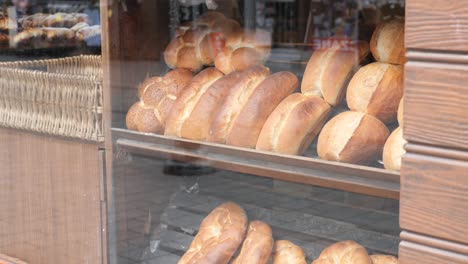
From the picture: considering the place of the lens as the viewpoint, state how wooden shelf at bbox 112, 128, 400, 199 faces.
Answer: facing the viewer and to the left of the viewer

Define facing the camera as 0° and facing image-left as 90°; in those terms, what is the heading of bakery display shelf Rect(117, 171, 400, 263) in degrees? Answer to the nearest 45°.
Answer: approximately 45°

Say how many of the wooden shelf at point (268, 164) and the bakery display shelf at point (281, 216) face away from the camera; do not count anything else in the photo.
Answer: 0
